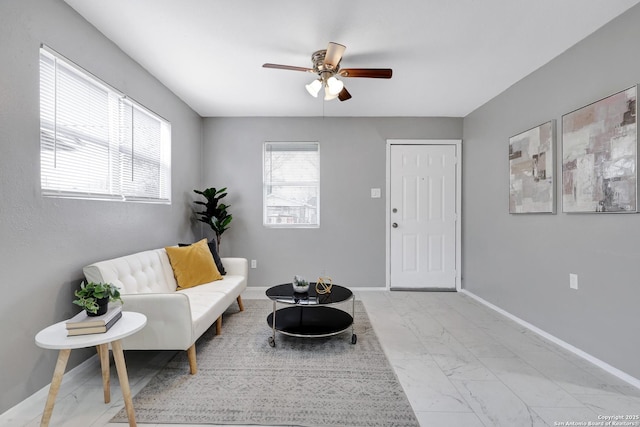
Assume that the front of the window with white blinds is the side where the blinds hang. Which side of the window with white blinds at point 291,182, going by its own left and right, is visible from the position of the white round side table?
front

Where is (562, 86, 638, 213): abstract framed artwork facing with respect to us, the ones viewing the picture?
facing the viewer and to the left of the viewer

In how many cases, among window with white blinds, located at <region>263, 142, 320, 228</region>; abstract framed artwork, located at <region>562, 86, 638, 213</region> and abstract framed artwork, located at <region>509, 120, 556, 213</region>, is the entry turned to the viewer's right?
0

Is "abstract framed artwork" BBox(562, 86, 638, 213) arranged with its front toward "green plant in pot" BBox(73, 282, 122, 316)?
yes

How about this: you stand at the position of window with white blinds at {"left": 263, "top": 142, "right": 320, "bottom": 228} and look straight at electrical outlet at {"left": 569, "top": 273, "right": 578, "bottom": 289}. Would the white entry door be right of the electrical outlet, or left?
left

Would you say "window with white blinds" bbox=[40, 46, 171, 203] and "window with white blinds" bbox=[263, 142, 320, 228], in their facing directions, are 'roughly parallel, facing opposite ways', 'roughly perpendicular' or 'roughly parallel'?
roughly perpendicular

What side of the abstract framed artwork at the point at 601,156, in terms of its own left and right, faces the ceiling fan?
front

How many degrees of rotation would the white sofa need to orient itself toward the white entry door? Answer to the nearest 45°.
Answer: approximately 45° to its left

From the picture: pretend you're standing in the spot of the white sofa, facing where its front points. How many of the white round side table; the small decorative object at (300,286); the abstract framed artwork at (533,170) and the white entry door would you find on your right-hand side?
1

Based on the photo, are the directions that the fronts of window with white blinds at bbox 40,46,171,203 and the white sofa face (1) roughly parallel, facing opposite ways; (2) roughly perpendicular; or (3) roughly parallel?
roughly parallel

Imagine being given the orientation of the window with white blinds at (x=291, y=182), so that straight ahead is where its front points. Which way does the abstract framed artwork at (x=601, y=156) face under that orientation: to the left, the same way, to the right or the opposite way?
to the right

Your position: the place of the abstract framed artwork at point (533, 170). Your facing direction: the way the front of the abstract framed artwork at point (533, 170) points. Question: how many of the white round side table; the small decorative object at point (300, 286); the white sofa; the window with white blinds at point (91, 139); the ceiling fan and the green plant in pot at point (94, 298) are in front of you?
6

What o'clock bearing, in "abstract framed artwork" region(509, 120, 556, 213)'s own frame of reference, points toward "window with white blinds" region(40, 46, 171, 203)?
The window with white blinds is roughly at 12 o'clock from the abstract framed artwork.

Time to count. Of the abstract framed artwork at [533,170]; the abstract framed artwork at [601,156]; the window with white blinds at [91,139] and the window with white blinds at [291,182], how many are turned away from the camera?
0

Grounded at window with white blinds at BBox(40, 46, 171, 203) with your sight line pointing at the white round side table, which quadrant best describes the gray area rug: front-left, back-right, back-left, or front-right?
front-left

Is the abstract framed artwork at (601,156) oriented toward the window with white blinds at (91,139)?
yes

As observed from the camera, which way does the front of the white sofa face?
facing the viewer and to the right of the viewer

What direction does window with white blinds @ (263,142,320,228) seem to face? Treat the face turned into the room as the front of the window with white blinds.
toward the camera

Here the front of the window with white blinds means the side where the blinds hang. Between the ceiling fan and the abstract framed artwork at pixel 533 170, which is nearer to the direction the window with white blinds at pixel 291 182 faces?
the ceiling fan

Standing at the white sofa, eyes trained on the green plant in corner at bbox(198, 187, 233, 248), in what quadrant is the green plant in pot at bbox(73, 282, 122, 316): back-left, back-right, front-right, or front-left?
back-left

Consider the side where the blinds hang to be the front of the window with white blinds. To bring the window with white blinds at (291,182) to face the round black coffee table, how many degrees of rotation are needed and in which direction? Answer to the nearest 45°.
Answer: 0° — it already faces it
